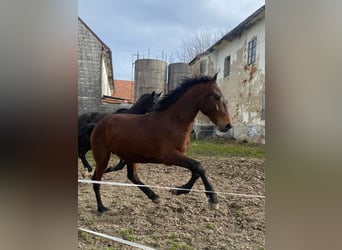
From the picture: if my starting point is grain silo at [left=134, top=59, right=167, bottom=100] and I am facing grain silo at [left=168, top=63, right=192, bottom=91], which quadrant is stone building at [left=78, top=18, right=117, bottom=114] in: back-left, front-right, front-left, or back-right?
back-right

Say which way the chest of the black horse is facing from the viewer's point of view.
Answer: to the viewer's right

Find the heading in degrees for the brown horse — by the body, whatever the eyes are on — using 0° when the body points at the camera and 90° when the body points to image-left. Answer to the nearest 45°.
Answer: approximately 270°
